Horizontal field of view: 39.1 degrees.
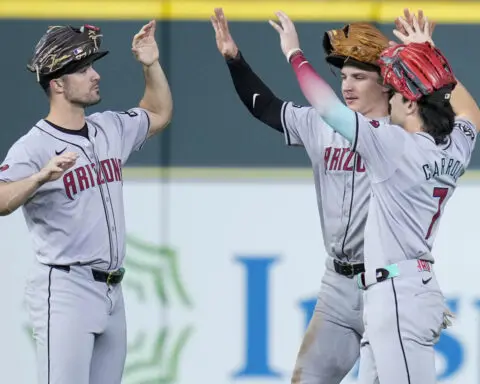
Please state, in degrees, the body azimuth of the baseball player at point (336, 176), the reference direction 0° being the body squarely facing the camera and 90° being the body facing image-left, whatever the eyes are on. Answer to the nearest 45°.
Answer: approximately 45°

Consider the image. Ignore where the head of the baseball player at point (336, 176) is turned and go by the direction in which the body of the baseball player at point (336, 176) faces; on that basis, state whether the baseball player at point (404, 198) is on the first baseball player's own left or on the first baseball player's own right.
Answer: on the first baseball player's own left

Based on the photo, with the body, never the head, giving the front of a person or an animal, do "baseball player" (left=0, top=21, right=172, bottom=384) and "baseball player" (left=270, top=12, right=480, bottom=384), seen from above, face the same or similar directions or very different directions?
very different directions

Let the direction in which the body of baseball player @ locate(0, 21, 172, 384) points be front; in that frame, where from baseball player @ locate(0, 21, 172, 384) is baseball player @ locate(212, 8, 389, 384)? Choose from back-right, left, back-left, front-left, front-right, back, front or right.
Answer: front-left

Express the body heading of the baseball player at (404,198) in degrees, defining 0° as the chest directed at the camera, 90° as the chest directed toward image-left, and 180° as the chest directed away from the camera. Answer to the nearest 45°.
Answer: approximately 135°

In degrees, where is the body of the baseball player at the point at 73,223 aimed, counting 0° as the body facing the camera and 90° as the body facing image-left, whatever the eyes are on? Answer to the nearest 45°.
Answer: approximately 315°

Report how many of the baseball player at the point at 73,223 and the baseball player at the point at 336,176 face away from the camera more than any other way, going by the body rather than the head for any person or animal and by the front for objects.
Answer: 0

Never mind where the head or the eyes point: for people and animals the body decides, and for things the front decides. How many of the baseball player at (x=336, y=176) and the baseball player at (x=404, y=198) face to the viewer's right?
0

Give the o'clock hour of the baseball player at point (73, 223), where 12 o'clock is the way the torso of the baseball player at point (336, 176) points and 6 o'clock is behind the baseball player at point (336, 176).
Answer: the baseball player at point (73, 223) is roughly at 1 o'clock from the baseball player at point (336, 176).

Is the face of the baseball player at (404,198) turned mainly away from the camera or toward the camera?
away from the camera

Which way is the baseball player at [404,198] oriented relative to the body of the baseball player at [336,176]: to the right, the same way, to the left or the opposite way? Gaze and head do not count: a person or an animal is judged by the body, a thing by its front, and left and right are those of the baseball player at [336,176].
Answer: to the right
